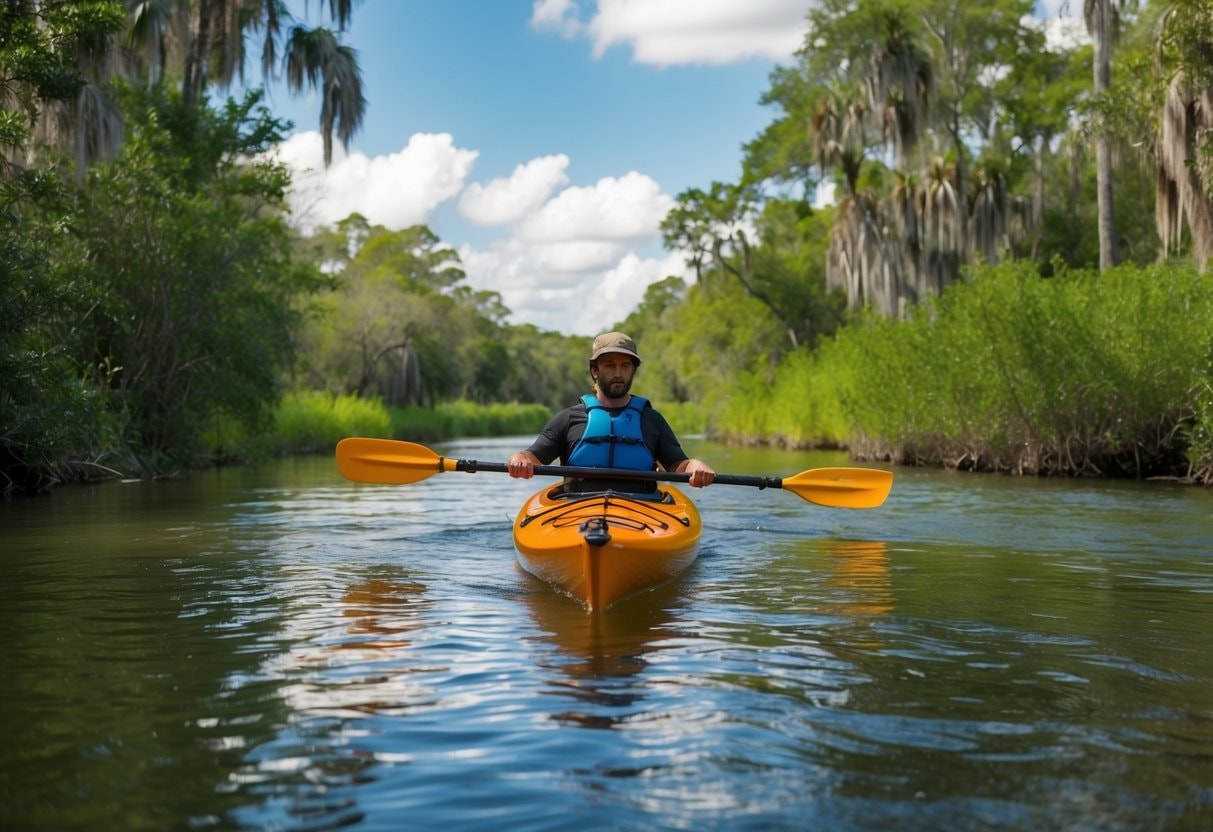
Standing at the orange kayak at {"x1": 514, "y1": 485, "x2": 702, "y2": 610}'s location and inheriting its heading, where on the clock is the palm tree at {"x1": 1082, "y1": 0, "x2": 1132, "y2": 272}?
The palm tree is roughly at 7 o'clock from the orange kayak.

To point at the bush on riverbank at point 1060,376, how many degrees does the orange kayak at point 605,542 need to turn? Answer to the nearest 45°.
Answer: approximately 135° to its left

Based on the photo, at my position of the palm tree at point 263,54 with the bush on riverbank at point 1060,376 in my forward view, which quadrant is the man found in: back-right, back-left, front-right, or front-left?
front-right

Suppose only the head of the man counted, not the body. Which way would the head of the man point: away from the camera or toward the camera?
toward the camera

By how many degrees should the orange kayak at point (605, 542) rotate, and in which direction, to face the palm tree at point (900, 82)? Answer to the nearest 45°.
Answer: approximately 180°

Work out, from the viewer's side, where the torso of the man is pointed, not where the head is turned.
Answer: toward the camera

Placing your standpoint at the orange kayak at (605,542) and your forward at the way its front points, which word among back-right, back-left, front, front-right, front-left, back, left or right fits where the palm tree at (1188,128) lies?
back-left

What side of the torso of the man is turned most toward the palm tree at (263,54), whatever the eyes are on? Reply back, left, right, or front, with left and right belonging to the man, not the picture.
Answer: back

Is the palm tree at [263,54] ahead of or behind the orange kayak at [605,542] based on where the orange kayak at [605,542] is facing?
behind

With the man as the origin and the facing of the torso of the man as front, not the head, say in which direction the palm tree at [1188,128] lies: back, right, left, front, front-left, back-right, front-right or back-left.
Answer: back-left

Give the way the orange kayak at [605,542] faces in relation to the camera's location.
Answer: facing the viewer
